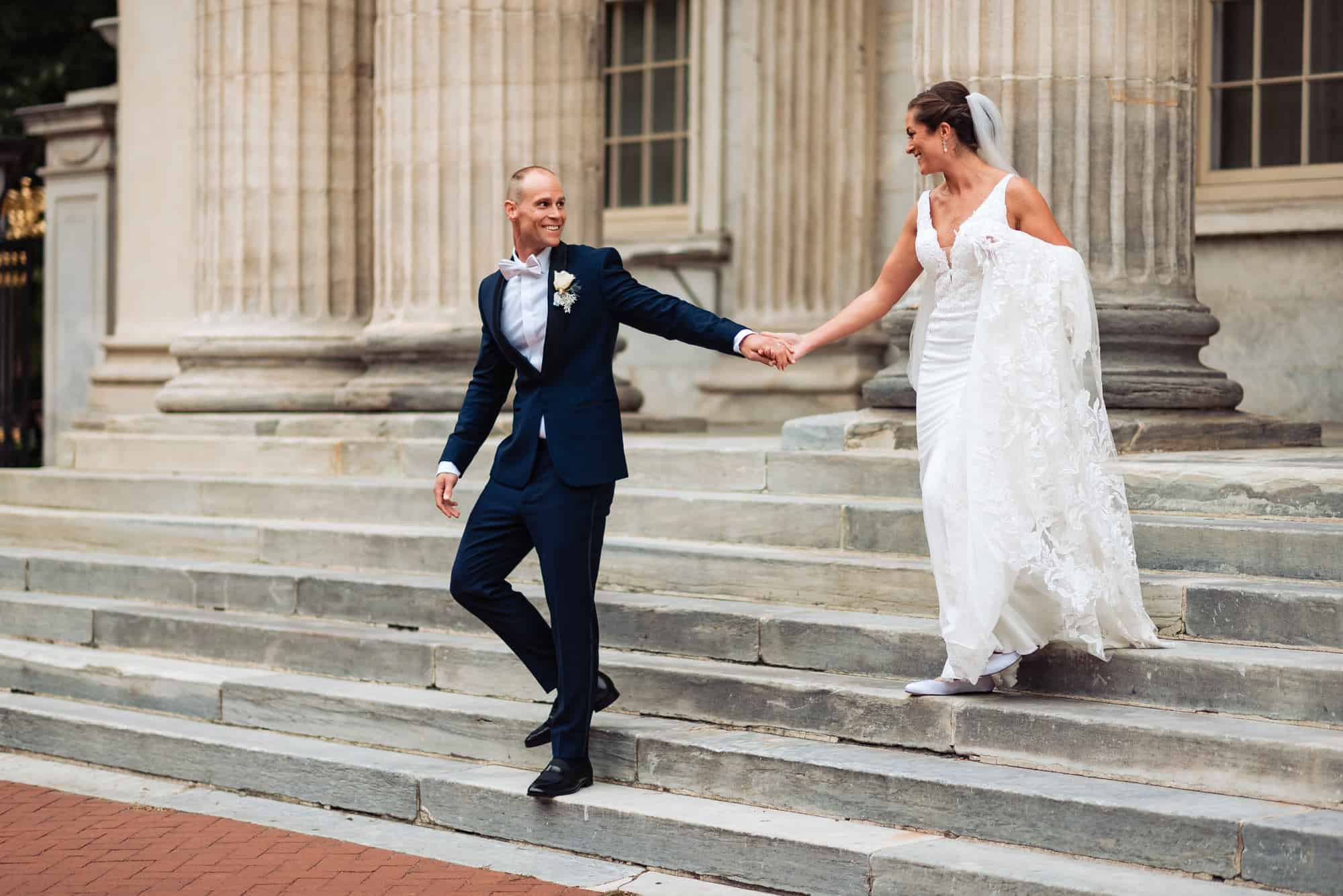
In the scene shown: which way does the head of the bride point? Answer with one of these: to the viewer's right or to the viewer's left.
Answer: to the viewer's left

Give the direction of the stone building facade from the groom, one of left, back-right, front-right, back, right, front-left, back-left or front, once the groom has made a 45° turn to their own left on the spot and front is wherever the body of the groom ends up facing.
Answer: back

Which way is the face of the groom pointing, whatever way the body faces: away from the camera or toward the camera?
toward the camera

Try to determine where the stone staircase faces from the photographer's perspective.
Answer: facing the viewer and to the left of the viewer

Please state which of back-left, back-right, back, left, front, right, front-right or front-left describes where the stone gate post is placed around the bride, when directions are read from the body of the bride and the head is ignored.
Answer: right

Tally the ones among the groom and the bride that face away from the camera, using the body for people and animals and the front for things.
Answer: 0

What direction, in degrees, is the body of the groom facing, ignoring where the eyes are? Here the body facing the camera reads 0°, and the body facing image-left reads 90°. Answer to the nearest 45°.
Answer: approximately 45°

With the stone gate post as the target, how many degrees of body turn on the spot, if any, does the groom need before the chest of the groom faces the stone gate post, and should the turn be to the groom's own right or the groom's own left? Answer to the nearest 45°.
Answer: approximately 90° to the groom's own right

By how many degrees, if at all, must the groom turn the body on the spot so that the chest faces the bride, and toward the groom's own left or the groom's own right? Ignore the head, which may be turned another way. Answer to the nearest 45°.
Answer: approximately 135° to the groom's own left
